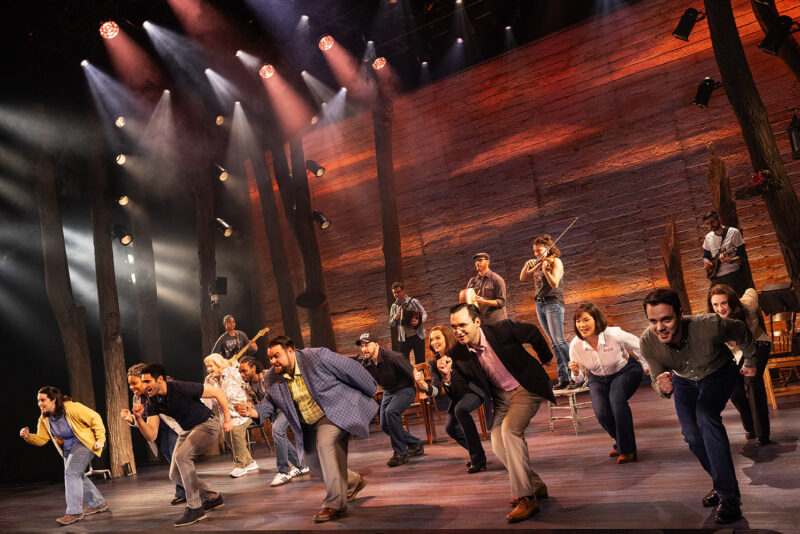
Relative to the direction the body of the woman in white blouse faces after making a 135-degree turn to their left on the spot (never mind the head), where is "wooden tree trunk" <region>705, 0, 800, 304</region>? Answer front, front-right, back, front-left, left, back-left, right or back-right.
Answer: front-left

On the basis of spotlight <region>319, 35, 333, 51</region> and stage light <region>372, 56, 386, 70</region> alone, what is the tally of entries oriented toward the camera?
2

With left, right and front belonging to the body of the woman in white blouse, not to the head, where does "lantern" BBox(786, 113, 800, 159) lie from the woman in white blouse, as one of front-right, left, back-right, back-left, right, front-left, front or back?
back

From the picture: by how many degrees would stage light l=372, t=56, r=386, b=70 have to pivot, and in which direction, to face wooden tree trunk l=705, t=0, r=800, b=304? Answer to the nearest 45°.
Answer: approximately 45° to its left

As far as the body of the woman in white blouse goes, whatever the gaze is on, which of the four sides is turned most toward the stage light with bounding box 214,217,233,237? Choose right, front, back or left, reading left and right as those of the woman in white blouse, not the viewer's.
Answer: right

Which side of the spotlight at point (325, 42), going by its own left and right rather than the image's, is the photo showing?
front

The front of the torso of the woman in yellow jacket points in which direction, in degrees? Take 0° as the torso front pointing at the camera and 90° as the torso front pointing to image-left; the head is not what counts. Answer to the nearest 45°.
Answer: approximately 45°

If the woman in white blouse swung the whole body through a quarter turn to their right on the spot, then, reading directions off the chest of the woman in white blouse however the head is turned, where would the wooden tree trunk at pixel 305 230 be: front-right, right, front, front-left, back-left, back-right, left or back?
front

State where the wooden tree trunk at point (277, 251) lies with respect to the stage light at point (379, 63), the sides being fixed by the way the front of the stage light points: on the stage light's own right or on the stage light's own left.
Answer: on the stage light's own right

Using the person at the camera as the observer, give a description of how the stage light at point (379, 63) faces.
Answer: facing the viewer

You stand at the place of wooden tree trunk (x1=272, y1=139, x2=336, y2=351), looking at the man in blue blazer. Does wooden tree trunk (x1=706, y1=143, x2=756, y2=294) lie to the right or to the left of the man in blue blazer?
left

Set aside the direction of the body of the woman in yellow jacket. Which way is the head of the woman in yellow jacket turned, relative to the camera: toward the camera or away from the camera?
toward the camera
